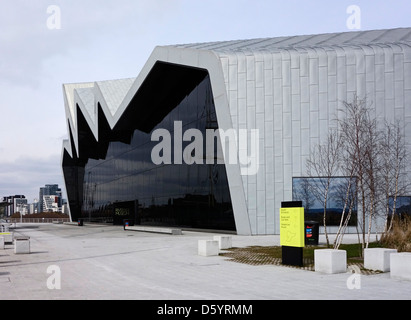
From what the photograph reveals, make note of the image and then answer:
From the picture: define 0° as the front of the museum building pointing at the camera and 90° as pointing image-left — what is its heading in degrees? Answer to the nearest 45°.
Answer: approximately 45°

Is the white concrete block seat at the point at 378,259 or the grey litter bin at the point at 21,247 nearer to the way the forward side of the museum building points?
the grey litter bin

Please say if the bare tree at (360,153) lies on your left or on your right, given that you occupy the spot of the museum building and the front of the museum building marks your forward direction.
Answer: on your left

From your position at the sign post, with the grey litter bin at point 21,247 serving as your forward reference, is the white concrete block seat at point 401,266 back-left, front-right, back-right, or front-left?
back-left

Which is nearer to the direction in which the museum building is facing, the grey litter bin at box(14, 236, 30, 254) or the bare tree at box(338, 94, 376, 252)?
the grey litter bin

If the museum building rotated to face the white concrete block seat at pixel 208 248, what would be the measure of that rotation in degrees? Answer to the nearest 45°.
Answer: approximately 45° to its left

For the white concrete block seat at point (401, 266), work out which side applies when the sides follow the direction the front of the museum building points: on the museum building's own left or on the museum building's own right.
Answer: on the museum building's own left

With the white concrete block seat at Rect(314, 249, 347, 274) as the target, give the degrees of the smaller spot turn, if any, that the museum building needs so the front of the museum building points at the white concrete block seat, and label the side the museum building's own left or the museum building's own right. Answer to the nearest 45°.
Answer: approximately 45° to the museum building's own left

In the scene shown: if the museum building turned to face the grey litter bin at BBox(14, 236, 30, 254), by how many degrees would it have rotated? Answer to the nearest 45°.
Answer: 0° — it already faces it

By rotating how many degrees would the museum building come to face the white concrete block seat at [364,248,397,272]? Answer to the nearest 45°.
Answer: approximately 45° to its left
